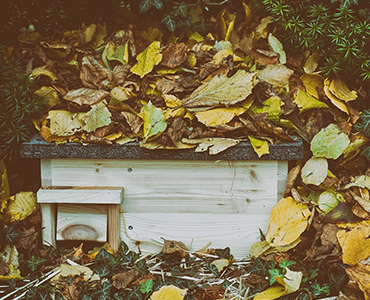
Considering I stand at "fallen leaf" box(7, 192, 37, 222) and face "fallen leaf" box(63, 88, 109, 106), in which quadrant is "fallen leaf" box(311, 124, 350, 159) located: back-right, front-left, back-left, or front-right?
front-right

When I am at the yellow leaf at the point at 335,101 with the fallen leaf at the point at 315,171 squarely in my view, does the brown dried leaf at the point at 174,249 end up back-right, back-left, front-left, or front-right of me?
front-right

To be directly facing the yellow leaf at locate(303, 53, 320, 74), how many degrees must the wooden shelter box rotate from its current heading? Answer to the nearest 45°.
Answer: approximately 135° to its left

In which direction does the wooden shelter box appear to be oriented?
toward the camera

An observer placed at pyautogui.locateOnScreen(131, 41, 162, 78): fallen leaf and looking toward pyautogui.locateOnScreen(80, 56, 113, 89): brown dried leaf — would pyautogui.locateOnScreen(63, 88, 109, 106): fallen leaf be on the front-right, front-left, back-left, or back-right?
front-left

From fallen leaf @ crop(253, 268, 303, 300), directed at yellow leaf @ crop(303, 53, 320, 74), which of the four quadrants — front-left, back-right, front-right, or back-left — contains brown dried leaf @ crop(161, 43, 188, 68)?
front-left

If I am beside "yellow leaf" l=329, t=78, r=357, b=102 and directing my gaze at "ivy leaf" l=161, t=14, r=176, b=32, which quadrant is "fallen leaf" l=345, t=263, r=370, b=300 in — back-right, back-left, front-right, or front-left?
back-left

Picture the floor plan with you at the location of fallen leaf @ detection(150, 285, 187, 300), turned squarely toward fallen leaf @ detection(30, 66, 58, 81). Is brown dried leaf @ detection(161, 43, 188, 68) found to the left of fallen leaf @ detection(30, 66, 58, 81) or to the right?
right
